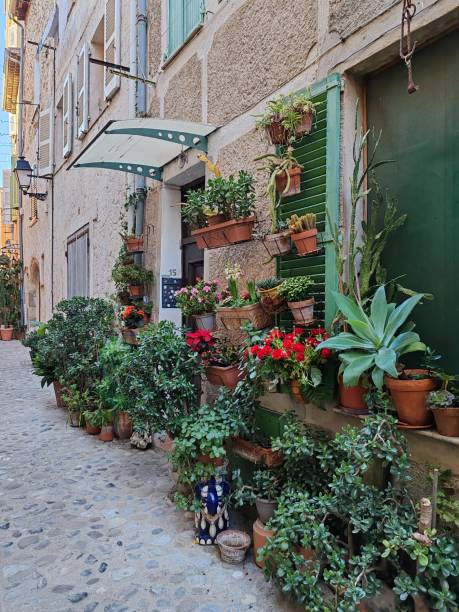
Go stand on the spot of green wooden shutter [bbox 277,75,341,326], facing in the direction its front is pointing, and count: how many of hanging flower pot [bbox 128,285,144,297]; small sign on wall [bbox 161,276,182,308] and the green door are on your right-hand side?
2

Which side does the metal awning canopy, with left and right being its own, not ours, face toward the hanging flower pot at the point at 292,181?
left

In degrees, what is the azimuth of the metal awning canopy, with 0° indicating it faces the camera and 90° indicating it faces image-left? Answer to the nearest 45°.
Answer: approximately 45°

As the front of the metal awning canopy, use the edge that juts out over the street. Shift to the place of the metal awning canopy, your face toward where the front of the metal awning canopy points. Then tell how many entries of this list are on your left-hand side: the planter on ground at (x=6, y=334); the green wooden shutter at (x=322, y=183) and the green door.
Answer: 2

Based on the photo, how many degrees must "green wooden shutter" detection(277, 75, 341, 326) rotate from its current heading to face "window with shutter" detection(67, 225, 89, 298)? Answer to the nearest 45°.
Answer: approximately 90° to its right

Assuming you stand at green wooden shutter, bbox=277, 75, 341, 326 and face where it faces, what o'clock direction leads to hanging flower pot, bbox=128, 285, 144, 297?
The hanging flower pot is roughly at 3 o'clock from the green wooden shutter.

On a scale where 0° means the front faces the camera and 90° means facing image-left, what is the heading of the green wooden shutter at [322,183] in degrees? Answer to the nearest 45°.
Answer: approximately 45°
